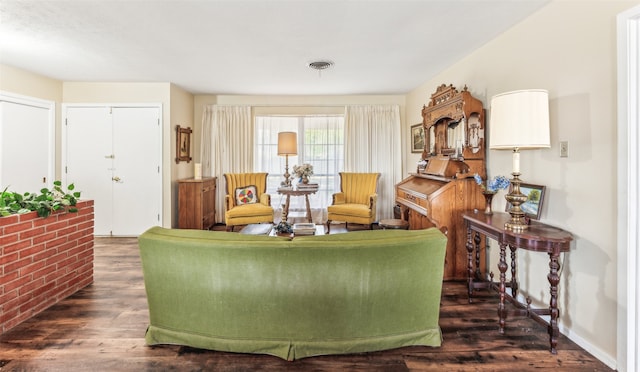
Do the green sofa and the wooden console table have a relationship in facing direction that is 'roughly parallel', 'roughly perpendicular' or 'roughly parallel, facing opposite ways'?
roughly perpendicular

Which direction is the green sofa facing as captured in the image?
away from the camera

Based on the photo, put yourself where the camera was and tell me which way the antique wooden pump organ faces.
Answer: facing the viewer and to the left of the viewer

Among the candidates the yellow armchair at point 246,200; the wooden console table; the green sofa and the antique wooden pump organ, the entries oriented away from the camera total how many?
1

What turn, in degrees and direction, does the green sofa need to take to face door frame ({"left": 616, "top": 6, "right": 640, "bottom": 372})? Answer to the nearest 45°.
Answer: approximately 90° to its right

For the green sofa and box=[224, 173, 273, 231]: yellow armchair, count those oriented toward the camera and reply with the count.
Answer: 1

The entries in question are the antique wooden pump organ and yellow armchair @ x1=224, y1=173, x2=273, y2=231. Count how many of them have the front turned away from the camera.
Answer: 0

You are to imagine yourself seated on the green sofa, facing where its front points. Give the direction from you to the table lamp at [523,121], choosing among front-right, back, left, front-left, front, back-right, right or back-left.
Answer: right

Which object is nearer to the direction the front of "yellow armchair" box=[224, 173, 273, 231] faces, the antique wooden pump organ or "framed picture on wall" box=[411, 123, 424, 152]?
the antique wooden pump organ

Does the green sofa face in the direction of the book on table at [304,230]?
yes

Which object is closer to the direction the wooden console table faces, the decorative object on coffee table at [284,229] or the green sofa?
the green sofa

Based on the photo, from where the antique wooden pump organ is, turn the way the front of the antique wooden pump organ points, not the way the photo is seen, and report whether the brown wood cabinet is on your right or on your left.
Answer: on your right

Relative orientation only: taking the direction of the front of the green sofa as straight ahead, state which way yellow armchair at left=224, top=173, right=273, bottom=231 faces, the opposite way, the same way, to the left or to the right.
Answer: the opposite way

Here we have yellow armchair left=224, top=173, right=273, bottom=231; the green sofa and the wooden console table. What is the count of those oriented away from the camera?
1

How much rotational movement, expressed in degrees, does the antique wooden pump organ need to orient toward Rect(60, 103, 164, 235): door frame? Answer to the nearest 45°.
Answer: approximately 45° to its right

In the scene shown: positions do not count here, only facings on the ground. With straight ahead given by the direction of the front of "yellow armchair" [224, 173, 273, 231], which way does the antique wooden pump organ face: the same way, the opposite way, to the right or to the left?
to the right
